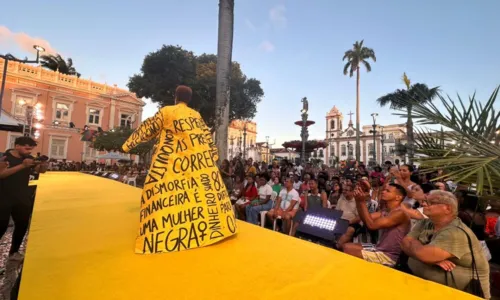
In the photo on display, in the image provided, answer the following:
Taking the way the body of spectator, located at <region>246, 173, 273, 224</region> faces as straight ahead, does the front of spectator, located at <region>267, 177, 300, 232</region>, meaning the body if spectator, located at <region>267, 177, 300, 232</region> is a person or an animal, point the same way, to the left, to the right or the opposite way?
the same way

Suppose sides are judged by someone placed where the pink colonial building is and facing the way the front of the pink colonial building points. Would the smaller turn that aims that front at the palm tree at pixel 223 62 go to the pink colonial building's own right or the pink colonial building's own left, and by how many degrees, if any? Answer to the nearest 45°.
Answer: approximately 45° to the pink colonial building's own right

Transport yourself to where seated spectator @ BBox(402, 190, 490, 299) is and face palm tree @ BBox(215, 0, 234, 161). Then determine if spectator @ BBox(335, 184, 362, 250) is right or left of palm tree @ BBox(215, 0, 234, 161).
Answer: right

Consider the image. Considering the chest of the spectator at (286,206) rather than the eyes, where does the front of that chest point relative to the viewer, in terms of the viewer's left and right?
facing the viewer and to the left of the viewer

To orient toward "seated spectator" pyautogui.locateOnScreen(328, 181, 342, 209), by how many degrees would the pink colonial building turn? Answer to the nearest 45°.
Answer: approximately 45° to its right

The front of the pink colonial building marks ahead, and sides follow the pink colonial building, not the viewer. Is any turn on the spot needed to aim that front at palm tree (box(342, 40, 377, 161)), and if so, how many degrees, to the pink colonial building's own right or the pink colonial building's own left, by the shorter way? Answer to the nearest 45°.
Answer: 0° — it already faces it

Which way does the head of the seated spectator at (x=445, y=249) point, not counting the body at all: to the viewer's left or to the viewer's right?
to the viewer's left

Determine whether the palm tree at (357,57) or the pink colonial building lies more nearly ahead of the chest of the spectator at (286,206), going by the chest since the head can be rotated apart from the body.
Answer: the pink colonial building

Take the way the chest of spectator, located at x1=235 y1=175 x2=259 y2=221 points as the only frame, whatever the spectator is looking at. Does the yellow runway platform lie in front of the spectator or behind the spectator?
in front

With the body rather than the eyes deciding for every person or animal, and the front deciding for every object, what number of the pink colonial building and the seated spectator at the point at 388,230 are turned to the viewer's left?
1

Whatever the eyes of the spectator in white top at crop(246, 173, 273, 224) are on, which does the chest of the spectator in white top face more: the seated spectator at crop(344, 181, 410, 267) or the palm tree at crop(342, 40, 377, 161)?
the seated spectator

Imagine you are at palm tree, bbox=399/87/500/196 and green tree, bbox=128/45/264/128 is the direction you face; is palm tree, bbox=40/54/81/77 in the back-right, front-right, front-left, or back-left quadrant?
front-left

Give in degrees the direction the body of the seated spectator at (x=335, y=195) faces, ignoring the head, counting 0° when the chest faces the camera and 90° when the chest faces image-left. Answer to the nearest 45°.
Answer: approximately 45°
